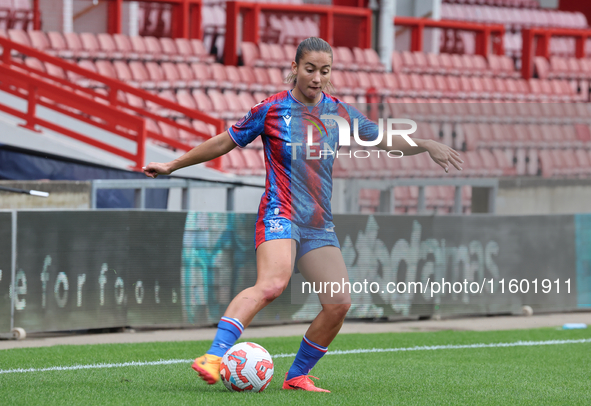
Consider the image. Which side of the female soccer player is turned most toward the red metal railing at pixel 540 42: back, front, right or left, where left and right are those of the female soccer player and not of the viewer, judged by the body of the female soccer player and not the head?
back

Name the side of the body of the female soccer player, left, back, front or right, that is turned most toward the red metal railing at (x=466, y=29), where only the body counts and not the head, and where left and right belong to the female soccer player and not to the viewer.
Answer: back

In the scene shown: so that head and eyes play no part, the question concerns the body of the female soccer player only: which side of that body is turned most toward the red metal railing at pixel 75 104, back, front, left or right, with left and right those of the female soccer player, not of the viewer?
back

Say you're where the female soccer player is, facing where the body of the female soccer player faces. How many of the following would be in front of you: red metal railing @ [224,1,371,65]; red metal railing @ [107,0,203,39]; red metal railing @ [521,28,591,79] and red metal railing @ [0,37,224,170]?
0

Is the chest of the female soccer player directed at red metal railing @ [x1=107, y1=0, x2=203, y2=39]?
no

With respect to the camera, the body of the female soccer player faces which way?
toward the camera

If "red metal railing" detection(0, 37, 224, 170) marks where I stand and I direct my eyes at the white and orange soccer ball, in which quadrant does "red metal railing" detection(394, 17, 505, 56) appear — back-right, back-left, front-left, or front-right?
back-left

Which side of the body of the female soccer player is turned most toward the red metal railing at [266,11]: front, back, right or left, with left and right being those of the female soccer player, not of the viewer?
back

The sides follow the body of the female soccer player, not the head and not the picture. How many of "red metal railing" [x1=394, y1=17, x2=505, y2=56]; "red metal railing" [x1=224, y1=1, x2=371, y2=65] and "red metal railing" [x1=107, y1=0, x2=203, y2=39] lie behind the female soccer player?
3

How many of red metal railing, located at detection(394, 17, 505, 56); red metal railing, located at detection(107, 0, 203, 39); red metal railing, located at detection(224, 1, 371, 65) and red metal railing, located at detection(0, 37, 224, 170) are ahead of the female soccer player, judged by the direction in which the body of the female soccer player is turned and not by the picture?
0

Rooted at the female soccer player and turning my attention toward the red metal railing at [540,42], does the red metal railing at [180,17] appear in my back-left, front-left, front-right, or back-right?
front-left
